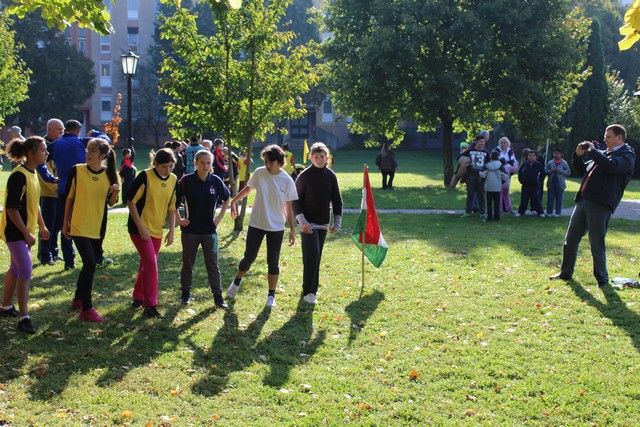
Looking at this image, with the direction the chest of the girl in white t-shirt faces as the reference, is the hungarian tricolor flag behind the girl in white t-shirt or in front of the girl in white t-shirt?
behind

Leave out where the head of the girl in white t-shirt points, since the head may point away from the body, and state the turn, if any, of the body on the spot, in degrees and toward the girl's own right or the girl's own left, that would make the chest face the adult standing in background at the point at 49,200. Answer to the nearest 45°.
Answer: approximately 135° to the girl's own right

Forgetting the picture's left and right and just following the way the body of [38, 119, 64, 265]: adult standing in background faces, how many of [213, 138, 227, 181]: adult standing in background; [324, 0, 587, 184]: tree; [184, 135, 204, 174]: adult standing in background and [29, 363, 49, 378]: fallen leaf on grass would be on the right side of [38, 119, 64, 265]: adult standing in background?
1

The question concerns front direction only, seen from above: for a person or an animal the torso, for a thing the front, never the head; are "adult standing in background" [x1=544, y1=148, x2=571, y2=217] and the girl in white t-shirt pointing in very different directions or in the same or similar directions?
same or similar directions

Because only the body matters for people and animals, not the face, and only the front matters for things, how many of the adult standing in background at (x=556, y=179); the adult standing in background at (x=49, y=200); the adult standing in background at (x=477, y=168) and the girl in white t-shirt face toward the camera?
3

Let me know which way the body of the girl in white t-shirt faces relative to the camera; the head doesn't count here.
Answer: toward the camera

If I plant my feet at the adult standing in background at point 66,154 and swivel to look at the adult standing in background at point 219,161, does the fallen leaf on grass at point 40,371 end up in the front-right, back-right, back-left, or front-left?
back-right

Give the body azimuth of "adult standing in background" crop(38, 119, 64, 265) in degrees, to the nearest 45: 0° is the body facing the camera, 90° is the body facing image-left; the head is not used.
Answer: approximately 270°

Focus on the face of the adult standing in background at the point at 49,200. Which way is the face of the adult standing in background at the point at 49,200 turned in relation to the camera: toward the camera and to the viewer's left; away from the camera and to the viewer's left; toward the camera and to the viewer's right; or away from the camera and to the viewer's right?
toward the camera and to the viewer's right

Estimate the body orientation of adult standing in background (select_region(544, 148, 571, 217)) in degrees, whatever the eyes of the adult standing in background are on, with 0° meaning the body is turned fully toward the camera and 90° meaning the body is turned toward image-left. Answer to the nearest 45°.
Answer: approximately 0°

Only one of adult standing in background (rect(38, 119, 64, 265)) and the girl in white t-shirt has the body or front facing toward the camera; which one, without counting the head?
the girl in white t-shirt

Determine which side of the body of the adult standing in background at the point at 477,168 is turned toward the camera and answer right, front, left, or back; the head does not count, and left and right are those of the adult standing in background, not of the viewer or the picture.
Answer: front
